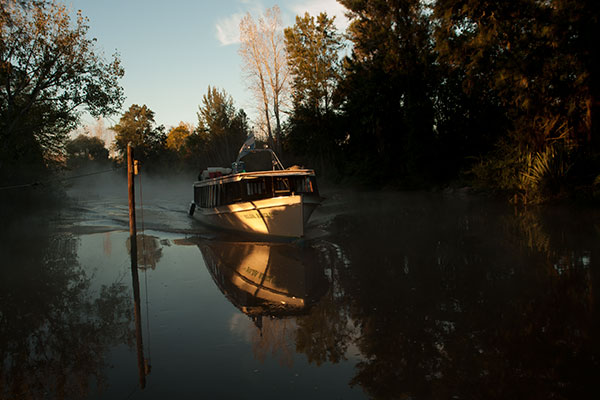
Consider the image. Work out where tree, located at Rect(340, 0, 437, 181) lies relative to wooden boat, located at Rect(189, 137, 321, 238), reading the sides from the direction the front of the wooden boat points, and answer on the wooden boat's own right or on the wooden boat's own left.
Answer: on the wooden boat's own left

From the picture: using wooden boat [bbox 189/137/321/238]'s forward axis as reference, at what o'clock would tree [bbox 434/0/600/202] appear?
The tree is roughly at 10 o'clock from the wooden boat.

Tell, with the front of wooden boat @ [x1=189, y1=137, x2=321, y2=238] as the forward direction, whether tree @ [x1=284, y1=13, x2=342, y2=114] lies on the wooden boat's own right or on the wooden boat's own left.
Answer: on the wooden boat's own left

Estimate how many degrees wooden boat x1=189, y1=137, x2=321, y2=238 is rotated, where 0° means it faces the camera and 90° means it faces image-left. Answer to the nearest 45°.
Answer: approximately 315°

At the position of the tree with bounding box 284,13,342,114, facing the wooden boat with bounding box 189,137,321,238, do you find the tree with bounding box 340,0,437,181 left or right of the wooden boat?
left
